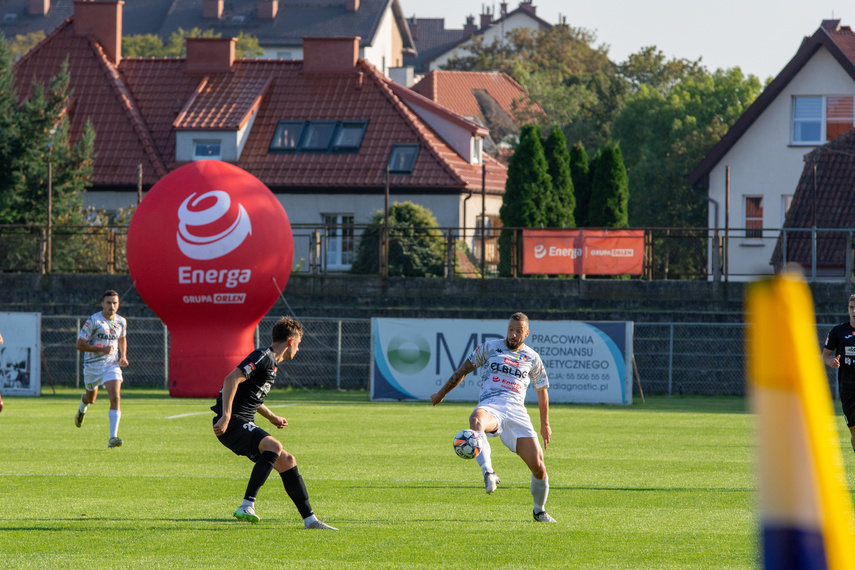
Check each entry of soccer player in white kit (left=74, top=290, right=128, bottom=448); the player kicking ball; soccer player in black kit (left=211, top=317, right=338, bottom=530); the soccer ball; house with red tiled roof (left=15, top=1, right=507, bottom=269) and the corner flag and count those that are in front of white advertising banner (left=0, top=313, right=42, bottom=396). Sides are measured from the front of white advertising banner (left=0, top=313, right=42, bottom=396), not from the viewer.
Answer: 5

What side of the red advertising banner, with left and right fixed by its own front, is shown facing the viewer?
front

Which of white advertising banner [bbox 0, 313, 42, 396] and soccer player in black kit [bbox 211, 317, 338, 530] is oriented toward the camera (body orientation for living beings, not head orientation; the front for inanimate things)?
the white advertising banner

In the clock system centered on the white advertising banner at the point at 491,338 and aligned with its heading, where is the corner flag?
The corner flag is roughly at 12 o'clock from the white advertising banner.

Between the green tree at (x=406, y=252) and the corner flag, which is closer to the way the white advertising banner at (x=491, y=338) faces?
the corner flag

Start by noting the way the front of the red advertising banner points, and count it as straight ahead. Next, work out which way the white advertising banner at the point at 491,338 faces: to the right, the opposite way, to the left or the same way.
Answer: the same way

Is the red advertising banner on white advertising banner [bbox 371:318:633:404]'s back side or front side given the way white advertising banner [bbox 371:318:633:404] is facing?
on the back side

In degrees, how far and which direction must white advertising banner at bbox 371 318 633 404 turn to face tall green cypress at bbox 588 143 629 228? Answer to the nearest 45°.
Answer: approximately 180°

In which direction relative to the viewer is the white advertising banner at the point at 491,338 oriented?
toward the camera

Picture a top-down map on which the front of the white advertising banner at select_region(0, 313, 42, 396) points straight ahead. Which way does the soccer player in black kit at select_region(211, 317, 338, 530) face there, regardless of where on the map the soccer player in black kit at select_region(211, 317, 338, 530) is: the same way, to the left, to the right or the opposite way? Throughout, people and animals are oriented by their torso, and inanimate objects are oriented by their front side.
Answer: to the left

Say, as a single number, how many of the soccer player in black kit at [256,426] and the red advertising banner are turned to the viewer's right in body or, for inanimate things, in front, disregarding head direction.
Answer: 1

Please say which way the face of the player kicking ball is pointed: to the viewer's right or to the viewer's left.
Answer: to the viewer's left

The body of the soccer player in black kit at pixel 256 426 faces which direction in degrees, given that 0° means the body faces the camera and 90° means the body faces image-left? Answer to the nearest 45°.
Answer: approximately 270°

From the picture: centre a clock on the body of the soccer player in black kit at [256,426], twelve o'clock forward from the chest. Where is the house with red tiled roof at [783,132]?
The house with red tiled roof is roughly at 10 o'clock from the soccer player in black kit.

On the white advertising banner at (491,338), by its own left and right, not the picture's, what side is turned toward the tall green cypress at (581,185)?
back

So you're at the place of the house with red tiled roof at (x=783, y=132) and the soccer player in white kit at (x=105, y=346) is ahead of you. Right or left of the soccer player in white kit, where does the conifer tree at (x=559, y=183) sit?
right

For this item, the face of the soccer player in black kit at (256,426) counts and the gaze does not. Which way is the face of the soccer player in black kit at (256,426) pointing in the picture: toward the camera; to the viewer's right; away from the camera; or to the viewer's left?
to the viewer's right

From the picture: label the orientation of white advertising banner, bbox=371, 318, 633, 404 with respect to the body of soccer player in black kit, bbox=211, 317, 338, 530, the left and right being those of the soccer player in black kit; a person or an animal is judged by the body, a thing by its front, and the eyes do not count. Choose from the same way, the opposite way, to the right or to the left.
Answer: to the right
